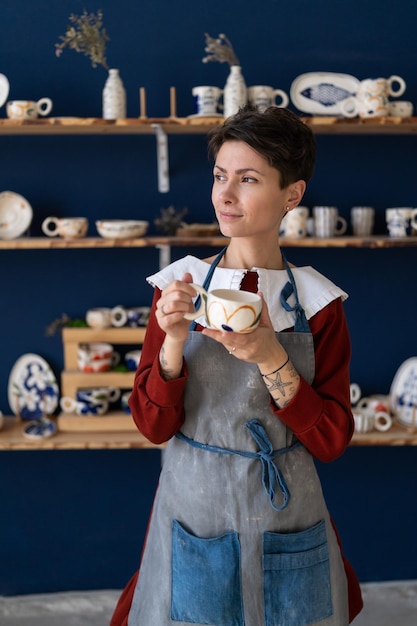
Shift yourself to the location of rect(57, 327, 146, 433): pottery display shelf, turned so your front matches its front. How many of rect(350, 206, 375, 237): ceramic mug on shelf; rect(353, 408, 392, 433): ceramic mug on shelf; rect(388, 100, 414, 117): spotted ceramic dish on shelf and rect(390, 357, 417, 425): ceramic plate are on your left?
4

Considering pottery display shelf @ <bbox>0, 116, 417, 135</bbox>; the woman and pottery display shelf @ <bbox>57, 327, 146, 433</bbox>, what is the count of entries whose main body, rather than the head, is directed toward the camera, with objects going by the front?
3

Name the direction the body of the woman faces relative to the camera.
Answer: toward the camera

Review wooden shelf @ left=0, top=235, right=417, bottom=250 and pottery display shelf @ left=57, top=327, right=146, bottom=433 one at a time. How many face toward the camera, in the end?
2

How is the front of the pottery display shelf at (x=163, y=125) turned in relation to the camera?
facing the viewer

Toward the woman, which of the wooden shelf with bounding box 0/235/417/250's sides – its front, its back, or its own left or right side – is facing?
front

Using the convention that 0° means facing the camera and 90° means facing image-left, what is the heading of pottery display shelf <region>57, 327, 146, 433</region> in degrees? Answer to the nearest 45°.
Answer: approximately 0°
